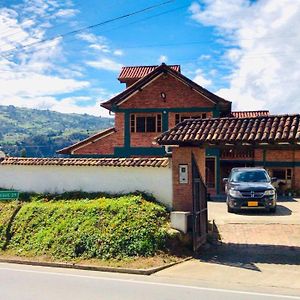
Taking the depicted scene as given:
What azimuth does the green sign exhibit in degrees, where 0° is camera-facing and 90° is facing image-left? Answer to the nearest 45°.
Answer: approximately 0°

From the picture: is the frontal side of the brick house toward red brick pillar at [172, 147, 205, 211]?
yes

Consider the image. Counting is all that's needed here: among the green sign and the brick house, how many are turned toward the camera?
2

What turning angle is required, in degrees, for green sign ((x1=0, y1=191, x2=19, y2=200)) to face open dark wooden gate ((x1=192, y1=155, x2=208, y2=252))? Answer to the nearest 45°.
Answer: approximately 45° to its left

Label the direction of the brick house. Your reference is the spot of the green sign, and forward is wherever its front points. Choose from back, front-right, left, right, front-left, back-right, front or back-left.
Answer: back-left

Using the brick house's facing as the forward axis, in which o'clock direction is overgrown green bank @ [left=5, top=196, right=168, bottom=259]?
The overgrown green bank is roughly at 12 o'clock from the brick house.

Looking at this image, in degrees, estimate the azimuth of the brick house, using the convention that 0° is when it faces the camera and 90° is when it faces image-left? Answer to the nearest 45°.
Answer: approximately 0°
